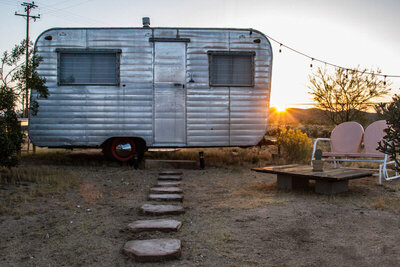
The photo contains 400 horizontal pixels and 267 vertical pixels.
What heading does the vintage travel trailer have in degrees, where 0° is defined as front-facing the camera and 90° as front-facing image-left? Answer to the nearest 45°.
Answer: approximately 270°

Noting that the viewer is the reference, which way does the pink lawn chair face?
facing the viewer and to the left of the viewer

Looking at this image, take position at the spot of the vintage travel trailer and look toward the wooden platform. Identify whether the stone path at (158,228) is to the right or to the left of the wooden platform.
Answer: right

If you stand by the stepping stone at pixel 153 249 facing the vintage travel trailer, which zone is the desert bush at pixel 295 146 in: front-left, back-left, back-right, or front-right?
front-right

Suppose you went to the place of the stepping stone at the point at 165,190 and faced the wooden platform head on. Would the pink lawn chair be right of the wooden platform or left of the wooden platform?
left

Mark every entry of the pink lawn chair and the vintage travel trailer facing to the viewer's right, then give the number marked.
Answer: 1

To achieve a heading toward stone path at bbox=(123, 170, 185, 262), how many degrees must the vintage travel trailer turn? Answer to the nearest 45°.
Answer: approximately 90° to its right

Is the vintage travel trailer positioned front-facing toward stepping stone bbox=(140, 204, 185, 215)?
no

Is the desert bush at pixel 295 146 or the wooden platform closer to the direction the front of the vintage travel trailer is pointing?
the desert bush

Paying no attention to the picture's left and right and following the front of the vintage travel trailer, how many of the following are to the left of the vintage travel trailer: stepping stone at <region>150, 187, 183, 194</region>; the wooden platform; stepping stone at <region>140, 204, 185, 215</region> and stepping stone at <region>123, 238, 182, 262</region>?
0

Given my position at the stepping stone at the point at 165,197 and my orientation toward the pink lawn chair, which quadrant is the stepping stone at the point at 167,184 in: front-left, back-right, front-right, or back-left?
front-left

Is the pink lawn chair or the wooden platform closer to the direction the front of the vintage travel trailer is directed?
the pink lawn chair

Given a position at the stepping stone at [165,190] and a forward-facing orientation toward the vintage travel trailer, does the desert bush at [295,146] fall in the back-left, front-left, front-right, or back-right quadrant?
front-right

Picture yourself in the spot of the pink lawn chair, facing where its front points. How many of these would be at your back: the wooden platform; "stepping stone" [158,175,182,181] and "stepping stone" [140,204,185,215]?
0

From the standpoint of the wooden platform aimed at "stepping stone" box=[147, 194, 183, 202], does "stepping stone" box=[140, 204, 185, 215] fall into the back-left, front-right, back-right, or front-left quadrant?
front-left

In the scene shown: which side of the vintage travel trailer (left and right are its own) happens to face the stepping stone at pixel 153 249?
right

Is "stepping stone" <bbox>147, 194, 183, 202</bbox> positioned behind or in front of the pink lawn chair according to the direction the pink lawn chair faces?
in front

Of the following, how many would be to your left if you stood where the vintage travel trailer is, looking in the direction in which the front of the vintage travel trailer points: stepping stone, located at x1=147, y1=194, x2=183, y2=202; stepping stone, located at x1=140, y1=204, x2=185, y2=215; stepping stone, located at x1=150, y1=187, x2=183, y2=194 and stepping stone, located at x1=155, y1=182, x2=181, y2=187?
0
